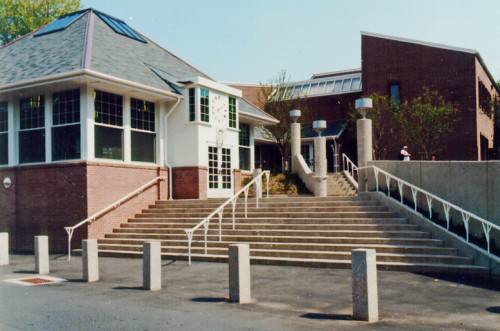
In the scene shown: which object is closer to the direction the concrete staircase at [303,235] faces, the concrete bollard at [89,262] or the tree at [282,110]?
the concrete bollard

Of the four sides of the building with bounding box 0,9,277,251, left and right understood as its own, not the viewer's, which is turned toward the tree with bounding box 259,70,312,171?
left

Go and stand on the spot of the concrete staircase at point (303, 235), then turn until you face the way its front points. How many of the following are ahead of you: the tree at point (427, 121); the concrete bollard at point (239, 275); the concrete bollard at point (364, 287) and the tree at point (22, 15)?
2

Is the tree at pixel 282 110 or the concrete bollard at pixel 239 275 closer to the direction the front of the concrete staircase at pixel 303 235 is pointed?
the concrete bollard

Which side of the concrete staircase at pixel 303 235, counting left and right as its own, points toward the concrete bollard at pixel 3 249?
right

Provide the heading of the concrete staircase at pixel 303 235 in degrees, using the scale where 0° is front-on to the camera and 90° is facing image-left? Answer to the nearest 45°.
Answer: approximately 0°

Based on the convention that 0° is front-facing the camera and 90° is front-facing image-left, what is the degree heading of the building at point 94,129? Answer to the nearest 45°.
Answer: approximately 315°

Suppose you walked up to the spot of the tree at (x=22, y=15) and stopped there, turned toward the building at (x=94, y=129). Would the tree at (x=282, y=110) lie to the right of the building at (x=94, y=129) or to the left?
left

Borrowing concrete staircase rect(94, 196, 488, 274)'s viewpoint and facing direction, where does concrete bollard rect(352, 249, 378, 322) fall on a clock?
The concrete bollard is roughly at 12 o'clock from the concrete staircase.
